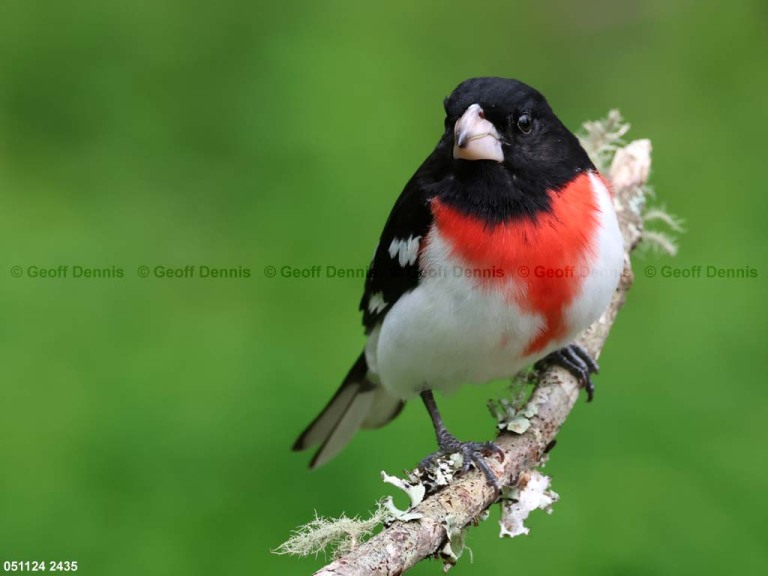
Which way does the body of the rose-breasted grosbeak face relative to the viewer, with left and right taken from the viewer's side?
facing the viewer and to the right of the viewer
